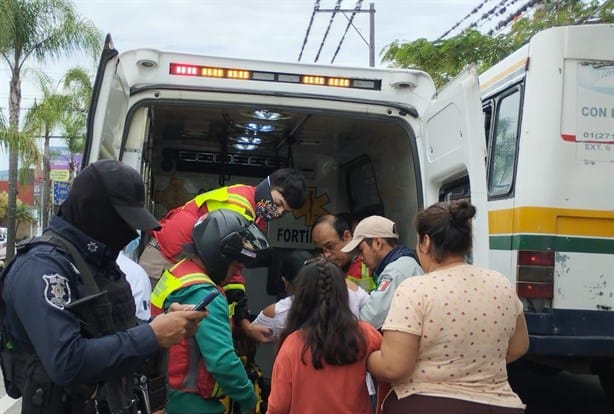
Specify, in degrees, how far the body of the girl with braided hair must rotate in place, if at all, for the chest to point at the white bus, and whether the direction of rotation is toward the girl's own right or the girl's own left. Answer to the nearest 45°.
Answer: approximately 45° to the girl's own right

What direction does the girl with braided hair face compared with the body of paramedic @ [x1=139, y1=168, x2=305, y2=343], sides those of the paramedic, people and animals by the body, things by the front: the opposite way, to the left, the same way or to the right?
to the left

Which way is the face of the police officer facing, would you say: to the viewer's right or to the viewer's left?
to the viewer's right

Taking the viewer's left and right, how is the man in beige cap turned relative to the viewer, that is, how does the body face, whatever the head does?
facing to the left of the viewer

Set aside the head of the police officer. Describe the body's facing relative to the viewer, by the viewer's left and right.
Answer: facing to the right of the viewer

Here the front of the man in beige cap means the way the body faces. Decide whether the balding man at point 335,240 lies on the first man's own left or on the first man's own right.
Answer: on the first man's own right

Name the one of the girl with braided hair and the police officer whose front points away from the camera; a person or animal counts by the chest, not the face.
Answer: the girl with braided hair

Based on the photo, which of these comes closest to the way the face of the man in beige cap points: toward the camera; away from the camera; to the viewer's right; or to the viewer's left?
to the viewer's left

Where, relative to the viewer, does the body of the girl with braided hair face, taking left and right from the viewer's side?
facing away from the viewer

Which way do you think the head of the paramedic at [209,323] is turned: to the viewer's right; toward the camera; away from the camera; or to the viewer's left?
to the viewer's right

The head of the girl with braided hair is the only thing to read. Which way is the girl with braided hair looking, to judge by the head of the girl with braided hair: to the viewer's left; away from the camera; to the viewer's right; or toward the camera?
away from the camera

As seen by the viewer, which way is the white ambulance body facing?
away from the camera
